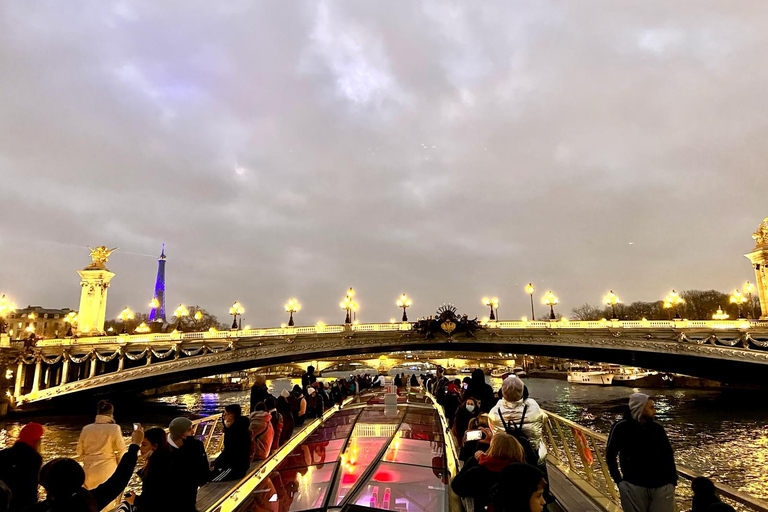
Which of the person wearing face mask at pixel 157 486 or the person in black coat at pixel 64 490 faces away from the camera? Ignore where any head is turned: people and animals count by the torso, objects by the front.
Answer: the person in black coat

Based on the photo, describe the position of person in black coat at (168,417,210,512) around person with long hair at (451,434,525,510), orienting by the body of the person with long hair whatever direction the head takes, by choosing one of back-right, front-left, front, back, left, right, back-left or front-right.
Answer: front-left

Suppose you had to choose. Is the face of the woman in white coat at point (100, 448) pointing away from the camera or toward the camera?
away from the camera

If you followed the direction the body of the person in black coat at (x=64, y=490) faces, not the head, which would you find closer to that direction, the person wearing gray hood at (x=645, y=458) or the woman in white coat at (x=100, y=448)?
the woman in white coat

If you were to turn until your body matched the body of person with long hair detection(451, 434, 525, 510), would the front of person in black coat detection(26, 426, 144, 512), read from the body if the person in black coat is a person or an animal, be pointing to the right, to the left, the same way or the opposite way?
the same way

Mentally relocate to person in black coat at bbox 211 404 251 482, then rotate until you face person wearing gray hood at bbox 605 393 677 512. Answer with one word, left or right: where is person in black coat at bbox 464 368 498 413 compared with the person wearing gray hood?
left

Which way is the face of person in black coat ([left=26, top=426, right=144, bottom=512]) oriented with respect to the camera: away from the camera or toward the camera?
away from the camera

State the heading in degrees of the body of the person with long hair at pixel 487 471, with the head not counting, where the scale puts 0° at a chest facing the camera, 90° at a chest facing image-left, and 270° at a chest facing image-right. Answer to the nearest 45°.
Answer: approximately 135°

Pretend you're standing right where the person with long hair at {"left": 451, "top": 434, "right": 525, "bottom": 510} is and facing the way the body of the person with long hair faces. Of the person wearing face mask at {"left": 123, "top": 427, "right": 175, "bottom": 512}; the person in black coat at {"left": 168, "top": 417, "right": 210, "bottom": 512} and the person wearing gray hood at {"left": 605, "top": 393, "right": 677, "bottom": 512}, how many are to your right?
1

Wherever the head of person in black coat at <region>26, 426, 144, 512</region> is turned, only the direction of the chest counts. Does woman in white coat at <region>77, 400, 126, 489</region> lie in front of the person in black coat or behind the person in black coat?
in front

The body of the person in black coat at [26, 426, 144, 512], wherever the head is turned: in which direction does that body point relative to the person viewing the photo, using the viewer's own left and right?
facing away from the viewer

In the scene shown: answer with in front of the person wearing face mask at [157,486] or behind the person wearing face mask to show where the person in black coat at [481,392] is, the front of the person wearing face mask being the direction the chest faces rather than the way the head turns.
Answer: behind
